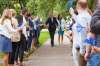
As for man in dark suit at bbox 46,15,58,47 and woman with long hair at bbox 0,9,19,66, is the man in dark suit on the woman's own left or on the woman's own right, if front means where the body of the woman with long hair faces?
on the woman's own left

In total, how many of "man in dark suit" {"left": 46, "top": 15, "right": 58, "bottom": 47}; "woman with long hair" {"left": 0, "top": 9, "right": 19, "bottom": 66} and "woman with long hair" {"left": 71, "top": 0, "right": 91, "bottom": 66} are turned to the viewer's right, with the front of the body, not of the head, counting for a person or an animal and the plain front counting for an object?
1

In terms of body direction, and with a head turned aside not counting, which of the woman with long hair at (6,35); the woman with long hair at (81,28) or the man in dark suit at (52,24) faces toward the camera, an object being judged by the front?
the man in dark suit

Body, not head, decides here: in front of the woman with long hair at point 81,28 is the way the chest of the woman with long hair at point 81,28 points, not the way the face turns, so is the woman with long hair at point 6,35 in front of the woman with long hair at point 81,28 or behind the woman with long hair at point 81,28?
in front

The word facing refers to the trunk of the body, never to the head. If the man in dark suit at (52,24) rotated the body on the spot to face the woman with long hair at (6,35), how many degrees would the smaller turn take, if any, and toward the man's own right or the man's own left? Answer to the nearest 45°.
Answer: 0° — they already face them

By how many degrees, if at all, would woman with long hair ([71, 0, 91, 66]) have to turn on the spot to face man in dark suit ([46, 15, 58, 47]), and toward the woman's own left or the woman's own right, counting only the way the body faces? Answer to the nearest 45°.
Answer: approximately 45° to the woman's own right

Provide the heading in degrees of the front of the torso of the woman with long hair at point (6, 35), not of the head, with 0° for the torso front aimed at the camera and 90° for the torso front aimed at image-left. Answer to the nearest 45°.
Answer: approximately 270°

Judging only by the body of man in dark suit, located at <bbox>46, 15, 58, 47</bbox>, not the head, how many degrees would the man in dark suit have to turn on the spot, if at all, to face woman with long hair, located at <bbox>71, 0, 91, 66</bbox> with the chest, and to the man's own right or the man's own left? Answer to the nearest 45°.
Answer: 0° — they already face them

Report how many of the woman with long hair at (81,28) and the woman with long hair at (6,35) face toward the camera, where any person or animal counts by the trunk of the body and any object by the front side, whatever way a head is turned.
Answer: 0

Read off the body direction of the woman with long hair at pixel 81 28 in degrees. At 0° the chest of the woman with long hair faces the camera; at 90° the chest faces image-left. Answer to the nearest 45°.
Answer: approximately 135°

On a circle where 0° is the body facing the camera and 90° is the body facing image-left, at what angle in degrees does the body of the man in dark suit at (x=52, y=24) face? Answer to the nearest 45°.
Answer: approximately 0°
